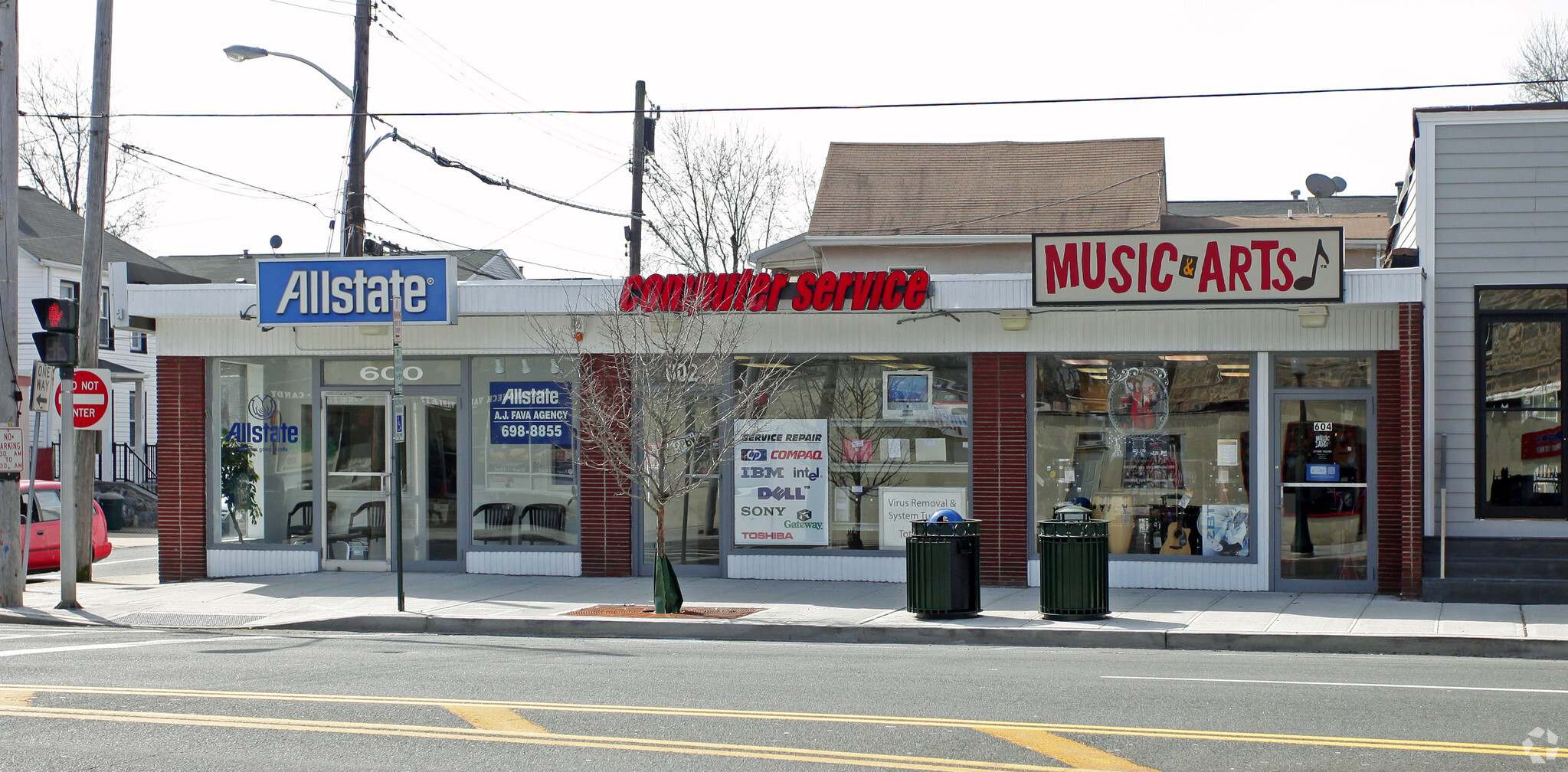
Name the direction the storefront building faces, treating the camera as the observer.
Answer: facing the viewer

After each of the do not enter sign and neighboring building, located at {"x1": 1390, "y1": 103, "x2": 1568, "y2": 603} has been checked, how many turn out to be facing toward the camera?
2

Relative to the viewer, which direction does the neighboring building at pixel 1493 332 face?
toward the camera

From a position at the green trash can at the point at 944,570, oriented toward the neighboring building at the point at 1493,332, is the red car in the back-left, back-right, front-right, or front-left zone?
back-left

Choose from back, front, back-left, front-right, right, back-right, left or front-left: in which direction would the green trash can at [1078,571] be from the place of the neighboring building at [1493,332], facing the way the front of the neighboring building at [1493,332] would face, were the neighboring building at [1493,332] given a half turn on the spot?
back-left

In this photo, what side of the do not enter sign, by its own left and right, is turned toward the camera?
front

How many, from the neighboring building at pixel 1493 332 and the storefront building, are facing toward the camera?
2

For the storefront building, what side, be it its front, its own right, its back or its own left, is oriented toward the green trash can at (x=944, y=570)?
front

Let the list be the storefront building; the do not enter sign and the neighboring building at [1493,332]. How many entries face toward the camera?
3

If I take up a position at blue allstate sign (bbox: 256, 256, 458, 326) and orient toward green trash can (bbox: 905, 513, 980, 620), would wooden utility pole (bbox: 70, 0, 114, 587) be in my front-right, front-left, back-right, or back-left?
back-right

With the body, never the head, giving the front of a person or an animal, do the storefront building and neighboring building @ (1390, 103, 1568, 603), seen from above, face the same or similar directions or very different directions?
same or similar directions

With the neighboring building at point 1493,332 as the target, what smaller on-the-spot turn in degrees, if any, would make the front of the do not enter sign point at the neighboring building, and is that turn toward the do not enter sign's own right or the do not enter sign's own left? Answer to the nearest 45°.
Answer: approximately 45° to the do not enter sign's own left

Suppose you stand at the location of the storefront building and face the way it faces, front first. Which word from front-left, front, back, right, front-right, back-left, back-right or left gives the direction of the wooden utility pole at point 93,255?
right

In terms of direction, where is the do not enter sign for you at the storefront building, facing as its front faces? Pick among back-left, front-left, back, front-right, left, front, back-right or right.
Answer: right
